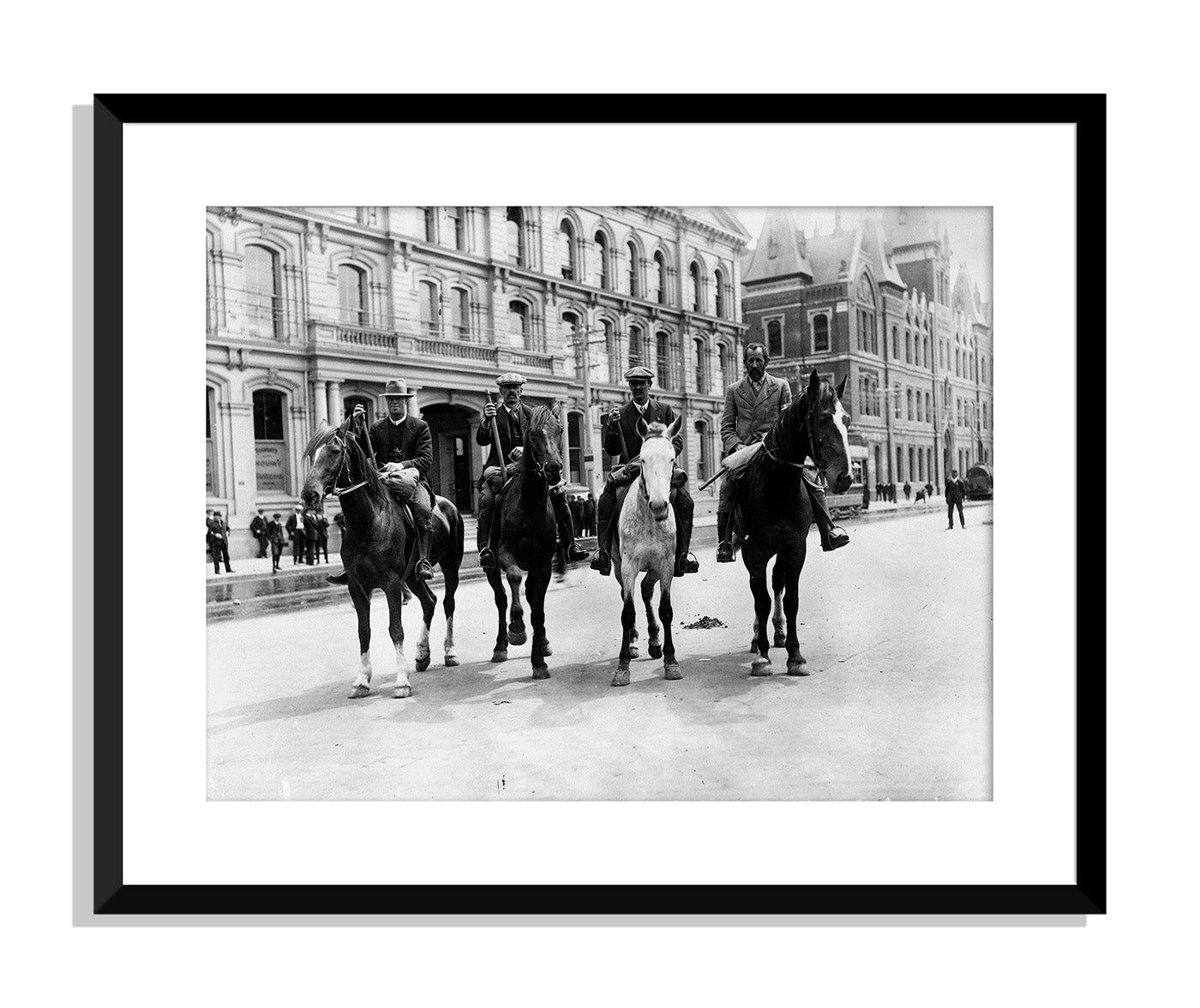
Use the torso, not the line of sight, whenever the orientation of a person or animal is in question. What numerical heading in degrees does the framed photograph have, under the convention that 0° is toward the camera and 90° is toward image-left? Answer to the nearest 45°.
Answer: approximately 0°
